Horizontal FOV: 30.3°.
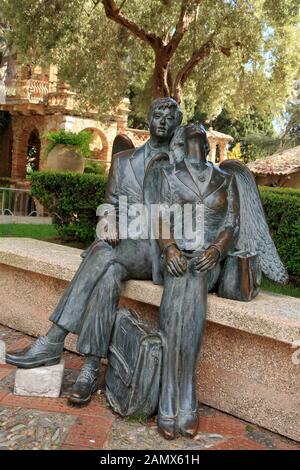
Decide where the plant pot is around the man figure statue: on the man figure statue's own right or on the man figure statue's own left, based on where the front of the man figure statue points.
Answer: on the man figure statue's own right

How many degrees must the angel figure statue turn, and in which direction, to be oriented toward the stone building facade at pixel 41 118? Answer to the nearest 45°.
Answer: approximately 180°

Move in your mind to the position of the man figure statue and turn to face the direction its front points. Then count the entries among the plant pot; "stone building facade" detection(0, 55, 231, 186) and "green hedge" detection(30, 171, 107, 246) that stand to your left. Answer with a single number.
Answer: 0

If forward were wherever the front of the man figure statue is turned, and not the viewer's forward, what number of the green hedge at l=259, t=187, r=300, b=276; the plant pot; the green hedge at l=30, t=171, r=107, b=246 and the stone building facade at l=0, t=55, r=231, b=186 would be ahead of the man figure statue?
0

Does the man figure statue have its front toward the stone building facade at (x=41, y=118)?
no

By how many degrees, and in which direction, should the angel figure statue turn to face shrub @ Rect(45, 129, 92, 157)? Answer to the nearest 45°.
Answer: approximately 180°

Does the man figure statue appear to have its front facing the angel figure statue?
no

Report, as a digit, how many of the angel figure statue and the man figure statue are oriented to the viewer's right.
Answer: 0

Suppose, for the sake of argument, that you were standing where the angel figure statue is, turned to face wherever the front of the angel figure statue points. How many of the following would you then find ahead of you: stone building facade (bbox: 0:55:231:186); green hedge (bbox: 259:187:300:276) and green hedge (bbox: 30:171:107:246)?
0

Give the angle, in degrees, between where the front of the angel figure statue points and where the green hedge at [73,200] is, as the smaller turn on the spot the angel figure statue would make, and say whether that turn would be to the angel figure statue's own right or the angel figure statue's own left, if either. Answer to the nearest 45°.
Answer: approximately 135° to the angel figure statue's own right

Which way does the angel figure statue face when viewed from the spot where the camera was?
facing the viewer

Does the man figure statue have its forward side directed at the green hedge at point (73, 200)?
no

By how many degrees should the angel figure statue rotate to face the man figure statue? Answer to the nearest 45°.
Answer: approximately 90° to its right

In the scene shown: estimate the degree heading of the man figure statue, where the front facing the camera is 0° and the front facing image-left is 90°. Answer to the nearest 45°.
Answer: approximately 45°

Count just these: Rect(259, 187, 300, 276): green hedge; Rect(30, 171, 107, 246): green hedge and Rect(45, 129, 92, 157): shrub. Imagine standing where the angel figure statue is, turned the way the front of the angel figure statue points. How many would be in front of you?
0

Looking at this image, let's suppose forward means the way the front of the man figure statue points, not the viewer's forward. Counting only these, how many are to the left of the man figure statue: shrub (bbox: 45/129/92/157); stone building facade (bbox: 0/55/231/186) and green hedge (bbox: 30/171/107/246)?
0
